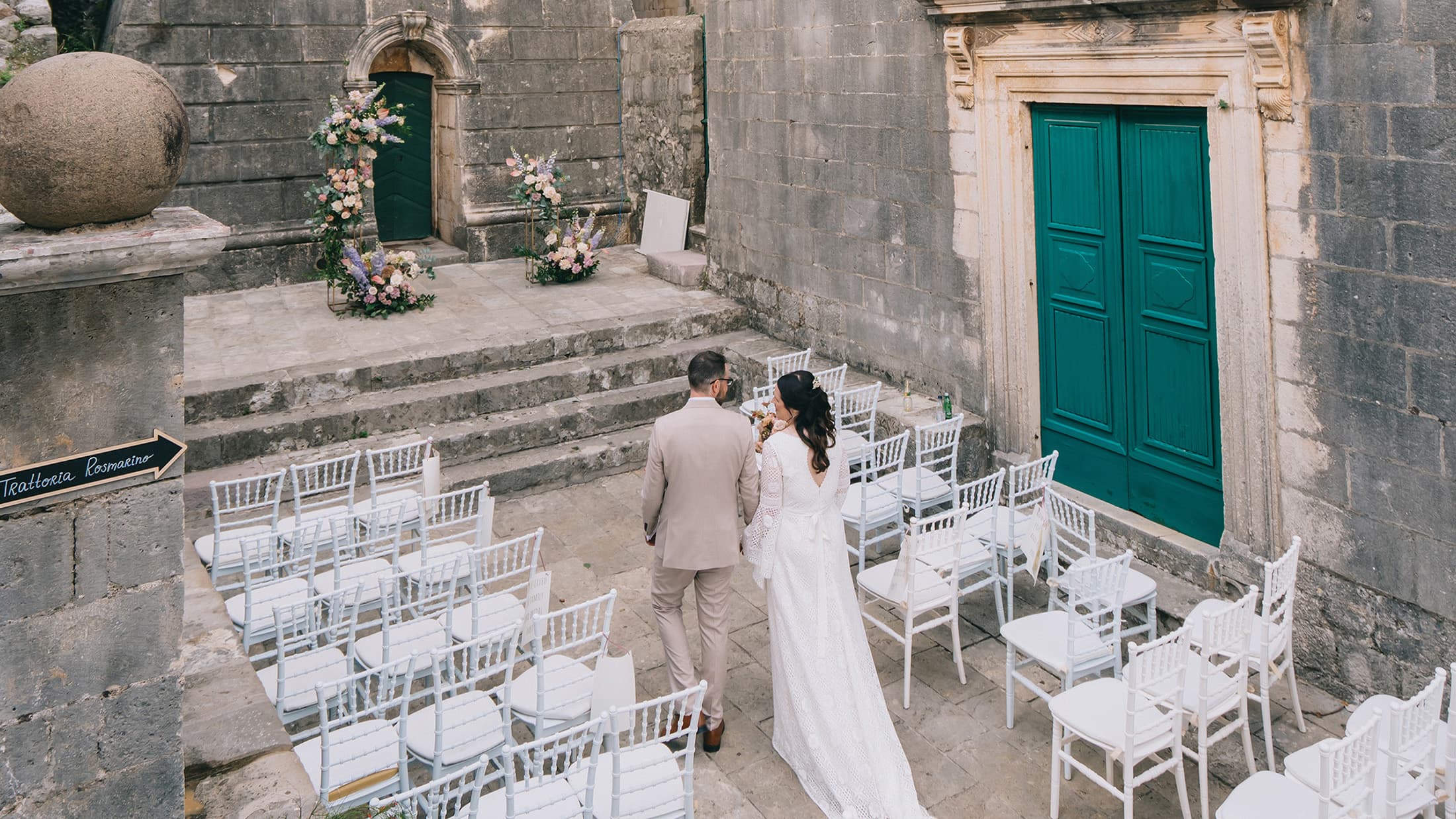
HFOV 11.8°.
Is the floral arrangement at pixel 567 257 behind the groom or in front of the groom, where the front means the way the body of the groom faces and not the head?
in front

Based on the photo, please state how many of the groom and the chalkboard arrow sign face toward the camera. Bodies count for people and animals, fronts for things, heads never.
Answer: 1

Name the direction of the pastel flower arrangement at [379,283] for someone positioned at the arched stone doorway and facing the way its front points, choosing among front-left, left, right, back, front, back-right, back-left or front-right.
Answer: front-right

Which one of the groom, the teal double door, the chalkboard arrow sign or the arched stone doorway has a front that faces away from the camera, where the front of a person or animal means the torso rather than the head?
the groom

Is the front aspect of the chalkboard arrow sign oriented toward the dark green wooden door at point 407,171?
no

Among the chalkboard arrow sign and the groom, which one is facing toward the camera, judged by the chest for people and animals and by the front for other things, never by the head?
the chalkboard arrow sign

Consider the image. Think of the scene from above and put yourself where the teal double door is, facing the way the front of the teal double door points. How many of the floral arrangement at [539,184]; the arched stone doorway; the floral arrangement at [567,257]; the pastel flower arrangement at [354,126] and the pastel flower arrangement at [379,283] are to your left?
0

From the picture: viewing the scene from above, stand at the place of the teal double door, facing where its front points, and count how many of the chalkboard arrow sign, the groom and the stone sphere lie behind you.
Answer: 0

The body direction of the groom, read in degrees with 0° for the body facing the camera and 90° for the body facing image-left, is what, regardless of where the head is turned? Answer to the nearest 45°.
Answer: approximately 180°

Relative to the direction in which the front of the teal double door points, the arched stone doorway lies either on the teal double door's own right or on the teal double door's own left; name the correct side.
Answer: on the teal double door's own right

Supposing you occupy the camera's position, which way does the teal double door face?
facing the viewer and to the left of the viewer

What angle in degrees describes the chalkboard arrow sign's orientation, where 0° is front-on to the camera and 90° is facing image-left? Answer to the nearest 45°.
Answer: approximately 0°

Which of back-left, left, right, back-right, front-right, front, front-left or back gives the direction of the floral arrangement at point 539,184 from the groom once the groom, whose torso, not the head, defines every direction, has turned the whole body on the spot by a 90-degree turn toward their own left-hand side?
right

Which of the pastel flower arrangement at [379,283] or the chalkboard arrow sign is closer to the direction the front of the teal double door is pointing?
the chalkboard arrow sign

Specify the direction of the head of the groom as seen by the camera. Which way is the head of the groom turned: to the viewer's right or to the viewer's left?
to the viewer's right

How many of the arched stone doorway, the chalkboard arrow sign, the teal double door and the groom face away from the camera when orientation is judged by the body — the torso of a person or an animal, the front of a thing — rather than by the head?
1
